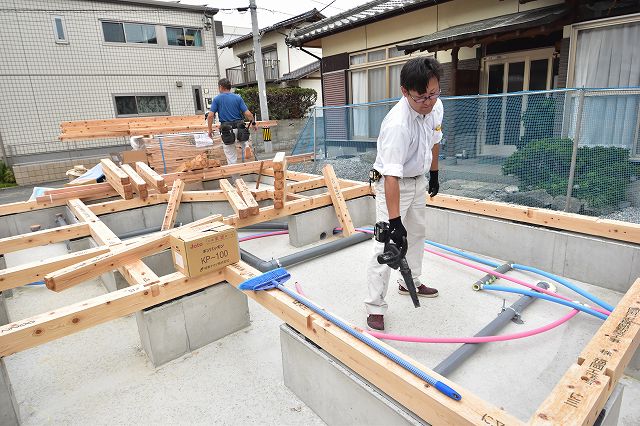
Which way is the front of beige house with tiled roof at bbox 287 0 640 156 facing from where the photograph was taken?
facing the viewer and to the left of the viewer

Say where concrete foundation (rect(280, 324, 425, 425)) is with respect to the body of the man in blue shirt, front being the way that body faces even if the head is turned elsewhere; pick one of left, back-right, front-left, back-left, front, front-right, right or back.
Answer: back

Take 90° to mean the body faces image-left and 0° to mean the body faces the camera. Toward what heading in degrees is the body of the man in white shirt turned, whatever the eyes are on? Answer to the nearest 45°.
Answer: approximately 315°

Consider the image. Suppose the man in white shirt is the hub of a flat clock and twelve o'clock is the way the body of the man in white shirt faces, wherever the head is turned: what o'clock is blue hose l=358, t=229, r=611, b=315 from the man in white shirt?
The blue hose is roughly at 9 o'clock from the man in white shirt.

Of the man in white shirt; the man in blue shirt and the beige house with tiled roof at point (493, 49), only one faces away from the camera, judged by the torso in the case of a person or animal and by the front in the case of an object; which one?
the man in blue shirt

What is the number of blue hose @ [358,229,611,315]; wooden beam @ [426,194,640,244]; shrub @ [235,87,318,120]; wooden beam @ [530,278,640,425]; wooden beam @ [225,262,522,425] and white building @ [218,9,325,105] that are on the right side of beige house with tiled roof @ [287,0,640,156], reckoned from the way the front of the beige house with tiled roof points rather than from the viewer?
2

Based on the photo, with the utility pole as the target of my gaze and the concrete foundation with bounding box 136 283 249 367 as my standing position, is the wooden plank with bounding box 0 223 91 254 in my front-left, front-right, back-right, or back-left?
front-left

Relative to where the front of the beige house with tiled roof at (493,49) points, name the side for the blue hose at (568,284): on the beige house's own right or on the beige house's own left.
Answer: on the beige house's own left

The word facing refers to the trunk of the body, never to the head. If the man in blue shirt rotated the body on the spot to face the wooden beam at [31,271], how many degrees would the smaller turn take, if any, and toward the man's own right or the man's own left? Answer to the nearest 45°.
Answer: approximately 180°
